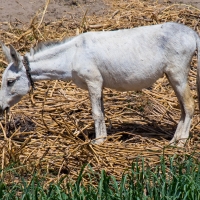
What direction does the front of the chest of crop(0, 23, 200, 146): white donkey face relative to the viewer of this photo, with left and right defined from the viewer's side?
facing to the left of the viewer
